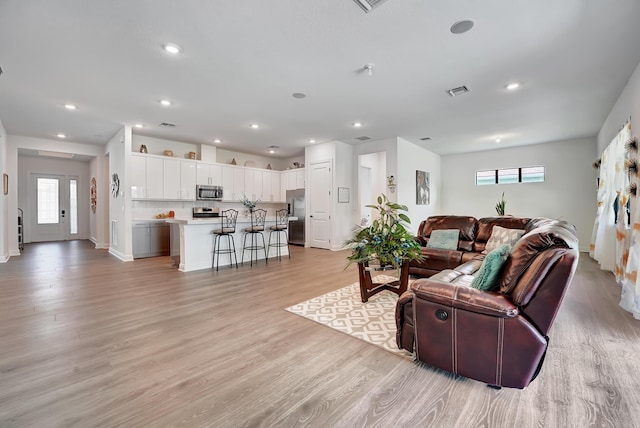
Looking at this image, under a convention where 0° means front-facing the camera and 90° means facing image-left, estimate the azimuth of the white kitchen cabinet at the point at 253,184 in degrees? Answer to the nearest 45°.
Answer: approximately 315°

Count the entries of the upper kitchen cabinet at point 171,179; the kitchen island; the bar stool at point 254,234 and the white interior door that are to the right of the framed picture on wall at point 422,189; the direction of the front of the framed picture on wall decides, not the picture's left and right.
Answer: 4

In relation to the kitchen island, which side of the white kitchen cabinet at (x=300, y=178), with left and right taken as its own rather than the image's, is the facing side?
front

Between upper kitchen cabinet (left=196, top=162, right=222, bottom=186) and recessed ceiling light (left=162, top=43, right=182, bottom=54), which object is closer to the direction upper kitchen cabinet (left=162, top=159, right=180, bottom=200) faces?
the recessed ceiling light

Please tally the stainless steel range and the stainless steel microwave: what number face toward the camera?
2

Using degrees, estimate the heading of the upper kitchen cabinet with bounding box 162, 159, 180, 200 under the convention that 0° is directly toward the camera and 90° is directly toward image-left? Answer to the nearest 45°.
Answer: approximately 0°

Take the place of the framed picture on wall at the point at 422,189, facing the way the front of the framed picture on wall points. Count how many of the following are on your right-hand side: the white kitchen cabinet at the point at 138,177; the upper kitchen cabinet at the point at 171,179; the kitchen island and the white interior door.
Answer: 4

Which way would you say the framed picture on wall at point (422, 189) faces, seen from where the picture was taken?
facing the viewer and to the right of the viewer

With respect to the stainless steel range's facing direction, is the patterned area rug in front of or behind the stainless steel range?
in front
